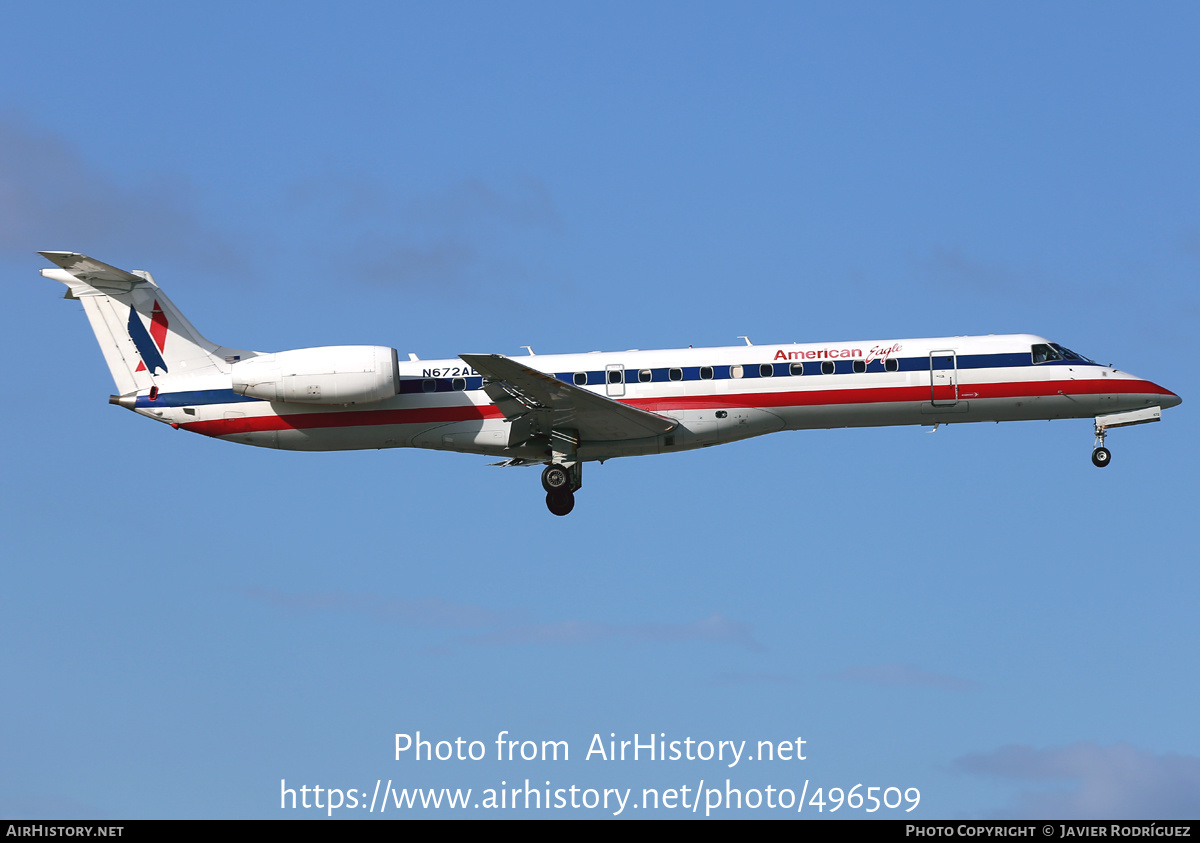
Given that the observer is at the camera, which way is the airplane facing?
facing to the right of the viewer
